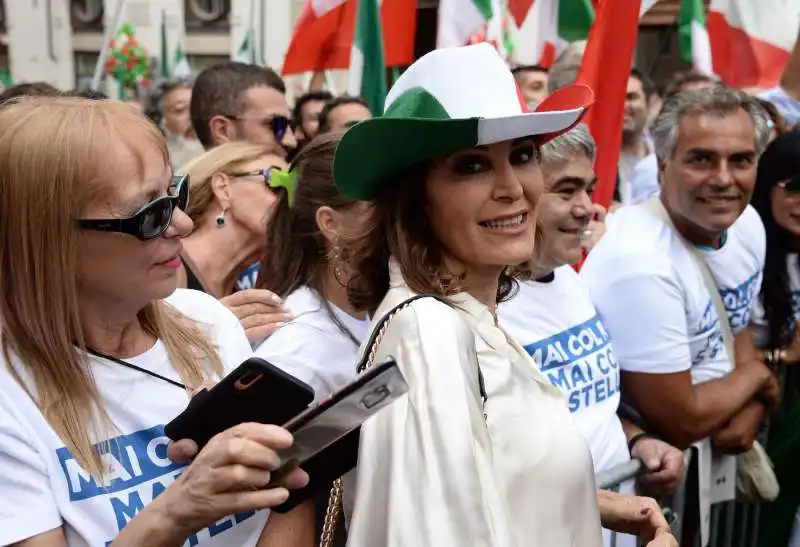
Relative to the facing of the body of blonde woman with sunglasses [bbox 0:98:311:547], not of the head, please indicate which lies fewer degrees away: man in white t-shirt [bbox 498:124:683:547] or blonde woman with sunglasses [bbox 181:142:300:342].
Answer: the man in white t-shirt

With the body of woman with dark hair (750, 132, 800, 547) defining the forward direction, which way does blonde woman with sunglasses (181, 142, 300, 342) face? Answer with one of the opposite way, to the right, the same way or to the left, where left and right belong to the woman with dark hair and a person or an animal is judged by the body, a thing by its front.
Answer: to the left

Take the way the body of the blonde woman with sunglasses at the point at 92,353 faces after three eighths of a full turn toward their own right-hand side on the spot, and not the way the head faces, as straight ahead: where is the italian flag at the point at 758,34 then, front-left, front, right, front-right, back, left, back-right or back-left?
back-right

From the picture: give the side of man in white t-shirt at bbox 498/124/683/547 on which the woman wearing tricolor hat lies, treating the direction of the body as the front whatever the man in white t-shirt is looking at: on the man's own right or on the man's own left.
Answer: on the man's own right

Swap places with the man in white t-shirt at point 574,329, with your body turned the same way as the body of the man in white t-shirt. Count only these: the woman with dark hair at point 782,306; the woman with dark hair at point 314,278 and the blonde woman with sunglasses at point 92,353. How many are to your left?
1

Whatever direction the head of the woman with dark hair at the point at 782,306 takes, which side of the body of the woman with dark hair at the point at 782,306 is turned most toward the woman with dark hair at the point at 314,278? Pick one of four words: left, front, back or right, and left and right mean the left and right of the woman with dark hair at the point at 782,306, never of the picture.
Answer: right

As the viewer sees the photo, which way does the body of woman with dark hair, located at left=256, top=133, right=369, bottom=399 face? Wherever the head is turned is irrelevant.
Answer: to the viewer's right

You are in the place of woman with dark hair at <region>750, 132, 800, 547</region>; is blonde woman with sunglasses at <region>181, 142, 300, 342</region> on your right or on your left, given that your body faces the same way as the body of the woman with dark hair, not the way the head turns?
on your right

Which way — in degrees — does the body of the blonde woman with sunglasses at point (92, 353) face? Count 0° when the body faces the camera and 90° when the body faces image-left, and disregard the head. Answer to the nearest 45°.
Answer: approximately 315°

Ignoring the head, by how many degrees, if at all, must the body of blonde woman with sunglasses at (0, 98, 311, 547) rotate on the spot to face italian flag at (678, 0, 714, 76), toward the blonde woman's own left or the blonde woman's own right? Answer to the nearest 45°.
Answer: approximately 90° to the blonde woman's own left

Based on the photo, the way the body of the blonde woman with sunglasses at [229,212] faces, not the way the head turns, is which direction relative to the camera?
to the viewer's right

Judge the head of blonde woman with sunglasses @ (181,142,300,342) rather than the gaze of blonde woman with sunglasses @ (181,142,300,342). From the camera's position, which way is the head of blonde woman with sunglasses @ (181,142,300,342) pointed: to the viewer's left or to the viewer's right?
to the viewer's right
